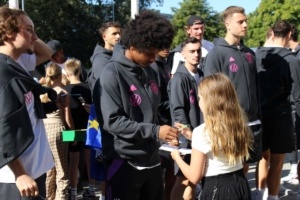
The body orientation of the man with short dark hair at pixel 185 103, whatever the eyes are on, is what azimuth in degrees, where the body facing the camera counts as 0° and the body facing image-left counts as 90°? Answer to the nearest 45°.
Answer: approximately 315°

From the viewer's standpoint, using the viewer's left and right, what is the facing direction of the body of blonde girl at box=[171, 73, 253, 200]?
facing away from the viewer and to the left of the viewer

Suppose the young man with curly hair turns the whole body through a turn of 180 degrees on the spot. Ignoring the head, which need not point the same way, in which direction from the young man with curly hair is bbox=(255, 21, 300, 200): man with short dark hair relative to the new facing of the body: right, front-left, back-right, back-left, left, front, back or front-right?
right

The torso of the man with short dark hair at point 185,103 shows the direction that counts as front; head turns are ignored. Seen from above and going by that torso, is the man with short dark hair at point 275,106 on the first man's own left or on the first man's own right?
on the first man's own left

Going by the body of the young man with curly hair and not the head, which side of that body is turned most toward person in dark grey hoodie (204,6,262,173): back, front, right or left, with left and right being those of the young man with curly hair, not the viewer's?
left

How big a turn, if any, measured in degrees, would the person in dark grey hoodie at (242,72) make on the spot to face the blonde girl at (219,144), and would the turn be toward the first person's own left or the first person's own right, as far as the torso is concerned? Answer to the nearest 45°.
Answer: approximately 45° to the first person's own right

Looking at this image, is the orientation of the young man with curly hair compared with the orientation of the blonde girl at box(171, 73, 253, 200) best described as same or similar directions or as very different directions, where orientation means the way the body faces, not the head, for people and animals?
very different directions

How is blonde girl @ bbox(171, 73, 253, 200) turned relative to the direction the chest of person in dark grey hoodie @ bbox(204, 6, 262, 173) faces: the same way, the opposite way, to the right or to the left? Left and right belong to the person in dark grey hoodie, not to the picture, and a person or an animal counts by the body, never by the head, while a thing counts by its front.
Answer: the opposite way

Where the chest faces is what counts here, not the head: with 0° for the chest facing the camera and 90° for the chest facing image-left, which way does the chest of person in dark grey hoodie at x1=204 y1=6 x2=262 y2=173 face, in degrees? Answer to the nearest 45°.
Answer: approximately 315°

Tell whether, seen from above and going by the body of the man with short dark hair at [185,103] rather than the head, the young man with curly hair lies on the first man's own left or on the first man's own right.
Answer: on the first man's own right

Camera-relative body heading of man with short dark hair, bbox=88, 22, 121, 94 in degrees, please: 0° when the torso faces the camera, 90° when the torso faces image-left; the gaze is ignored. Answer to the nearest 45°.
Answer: approximately 315°

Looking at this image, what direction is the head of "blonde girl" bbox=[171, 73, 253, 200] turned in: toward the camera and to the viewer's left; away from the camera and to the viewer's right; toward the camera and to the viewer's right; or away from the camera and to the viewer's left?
away from the camera and to the viewer's left
